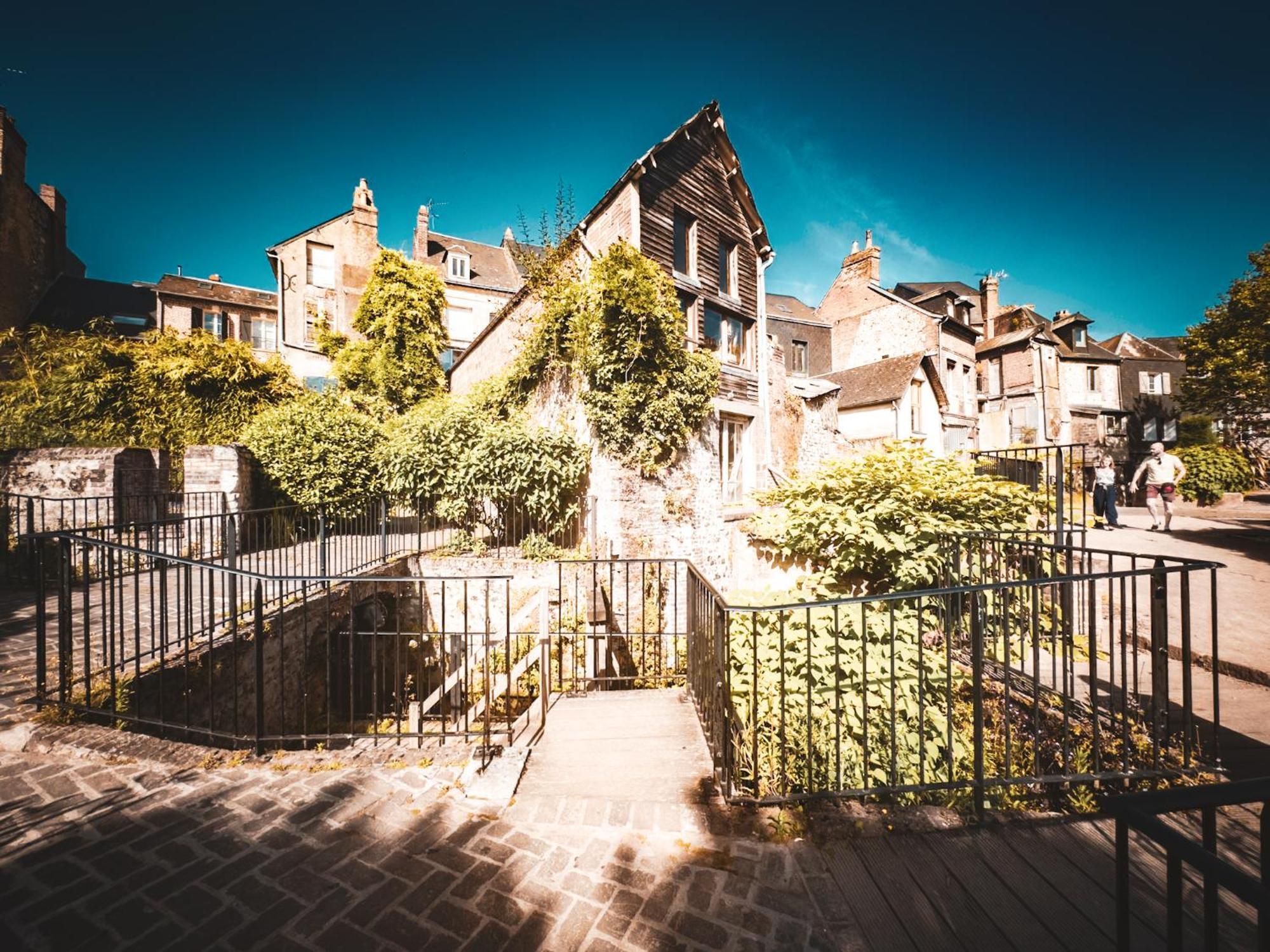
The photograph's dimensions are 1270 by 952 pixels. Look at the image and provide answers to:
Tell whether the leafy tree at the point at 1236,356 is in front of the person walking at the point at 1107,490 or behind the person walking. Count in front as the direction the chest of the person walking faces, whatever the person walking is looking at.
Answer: behind

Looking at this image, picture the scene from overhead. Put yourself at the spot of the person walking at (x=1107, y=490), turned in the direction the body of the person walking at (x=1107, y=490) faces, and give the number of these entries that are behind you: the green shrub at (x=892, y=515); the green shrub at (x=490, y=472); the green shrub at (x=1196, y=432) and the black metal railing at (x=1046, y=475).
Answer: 1

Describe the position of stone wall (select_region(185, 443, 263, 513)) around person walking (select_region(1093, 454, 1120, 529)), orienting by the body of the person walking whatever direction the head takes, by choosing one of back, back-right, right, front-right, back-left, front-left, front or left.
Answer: front-right

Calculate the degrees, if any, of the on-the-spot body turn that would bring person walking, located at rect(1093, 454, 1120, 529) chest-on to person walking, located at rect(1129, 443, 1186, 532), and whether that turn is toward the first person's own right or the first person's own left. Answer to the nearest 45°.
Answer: approximately 45° to the first person's own left

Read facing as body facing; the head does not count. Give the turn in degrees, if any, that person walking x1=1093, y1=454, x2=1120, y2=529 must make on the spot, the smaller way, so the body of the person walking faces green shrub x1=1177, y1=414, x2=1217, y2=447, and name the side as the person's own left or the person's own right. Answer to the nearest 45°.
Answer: approximately 180°

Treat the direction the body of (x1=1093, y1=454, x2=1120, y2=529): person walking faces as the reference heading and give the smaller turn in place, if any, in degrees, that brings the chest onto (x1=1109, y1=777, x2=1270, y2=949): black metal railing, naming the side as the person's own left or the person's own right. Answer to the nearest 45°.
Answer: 0° — they already face it

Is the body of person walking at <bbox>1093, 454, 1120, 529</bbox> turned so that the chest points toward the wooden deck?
yes

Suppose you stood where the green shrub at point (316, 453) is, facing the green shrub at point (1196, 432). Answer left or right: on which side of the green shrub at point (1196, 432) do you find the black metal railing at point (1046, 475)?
right

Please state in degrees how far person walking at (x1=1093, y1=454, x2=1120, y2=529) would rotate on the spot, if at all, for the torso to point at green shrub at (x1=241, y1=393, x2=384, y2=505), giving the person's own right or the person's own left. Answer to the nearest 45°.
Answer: approximately 45° to the person's own right

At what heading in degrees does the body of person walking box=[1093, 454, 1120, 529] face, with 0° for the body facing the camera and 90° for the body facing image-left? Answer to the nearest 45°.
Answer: approximately 0°
